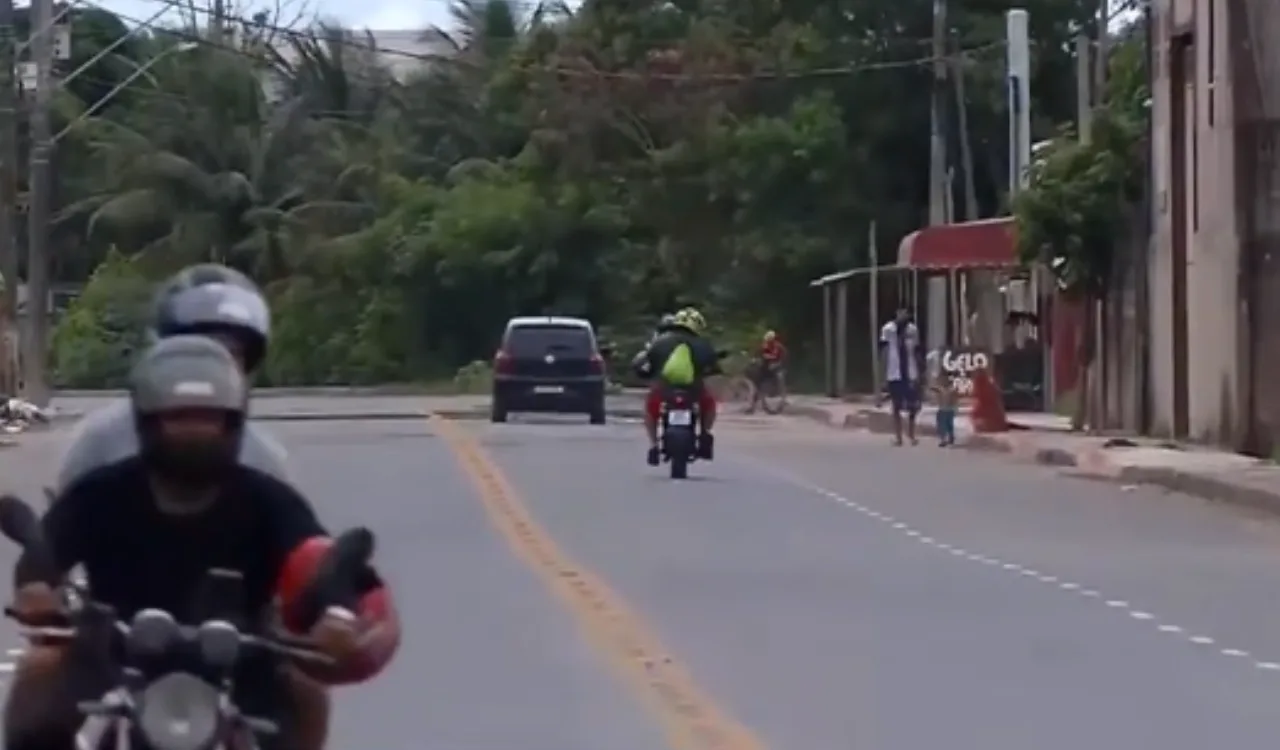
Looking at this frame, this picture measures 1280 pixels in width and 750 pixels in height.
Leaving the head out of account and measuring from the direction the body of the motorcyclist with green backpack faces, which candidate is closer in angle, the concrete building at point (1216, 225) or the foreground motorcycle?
the concrete building

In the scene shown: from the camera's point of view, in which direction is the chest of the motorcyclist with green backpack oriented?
away from the camera

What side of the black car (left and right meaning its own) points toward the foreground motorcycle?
back

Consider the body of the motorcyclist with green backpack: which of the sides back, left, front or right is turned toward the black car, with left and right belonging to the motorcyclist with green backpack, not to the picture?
front

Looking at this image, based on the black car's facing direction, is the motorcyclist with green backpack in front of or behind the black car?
behind

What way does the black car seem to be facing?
away from the camera

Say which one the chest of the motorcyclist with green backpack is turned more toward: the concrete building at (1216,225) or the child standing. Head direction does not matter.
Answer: the child standing

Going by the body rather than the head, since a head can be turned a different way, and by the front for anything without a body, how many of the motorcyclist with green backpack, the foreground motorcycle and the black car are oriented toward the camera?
1

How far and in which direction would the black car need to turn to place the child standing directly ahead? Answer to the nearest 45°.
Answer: approximately 135° to its right

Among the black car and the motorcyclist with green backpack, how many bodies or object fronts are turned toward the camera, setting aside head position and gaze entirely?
0

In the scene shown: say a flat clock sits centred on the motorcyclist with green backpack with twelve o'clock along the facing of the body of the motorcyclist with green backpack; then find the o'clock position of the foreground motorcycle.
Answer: The foreground motorcycle is roughly at 6 o'clock from the motorcyclist with green backpack.
